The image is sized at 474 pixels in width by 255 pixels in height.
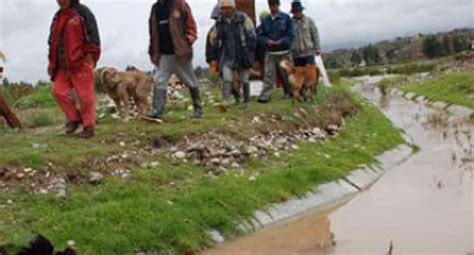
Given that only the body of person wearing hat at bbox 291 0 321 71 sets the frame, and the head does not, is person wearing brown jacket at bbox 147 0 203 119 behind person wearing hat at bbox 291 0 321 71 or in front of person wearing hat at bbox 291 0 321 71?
in front

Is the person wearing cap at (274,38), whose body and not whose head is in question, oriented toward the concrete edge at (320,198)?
yes

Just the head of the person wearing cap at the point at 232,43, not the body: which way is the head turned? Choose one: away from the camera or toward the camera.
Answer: toward the camera

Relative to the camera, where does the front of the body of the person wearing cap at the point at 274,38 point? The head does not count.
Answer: toward the camera

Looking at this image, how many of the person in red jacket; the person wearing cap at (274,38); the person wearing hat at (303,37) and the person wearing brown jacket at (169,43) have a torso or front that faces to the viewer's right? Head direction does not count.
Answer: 0

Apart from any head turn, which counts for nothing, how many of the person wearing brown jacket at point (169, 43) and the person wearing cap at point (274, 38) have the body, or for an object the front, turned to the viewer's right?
0

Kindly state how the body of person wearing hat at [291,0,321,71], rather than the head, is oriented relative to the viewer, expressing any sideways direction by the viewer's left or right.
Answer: facing the viewer and to the left of the viewer

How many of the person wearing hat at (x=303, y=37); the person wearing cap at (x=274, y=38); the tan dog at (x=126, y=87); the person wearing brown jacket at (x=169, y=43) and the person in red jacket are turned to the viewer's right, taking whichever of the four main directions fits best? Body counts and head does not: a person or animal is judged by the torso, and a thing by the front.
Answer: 0

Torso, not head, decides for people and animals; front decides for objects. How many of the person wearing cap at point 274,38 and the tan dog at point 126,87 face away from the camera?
0
